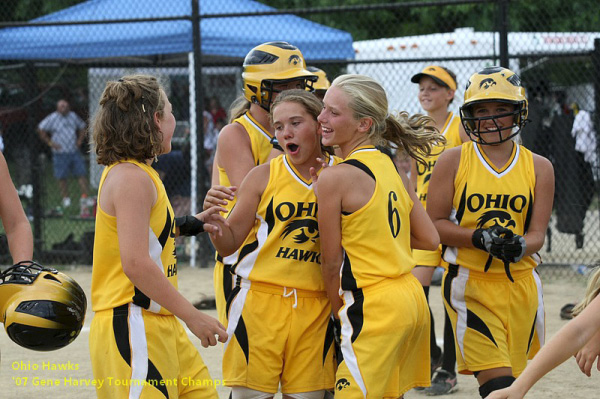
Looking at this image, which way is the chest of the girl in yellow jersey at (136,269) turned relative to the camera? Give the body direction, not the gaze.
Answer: to the viewer's right

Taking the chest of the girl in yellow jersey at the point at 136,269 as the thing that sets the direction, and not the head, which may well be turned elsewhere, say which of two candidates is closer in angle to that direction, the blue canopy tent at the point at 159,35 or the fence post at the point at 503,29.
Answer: the fence post

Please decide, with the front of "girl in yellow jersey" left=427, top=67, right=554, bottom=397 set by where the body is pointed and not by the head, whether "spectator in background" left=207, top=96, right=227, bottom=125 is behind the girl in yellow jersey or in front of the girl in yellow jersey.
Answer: behind

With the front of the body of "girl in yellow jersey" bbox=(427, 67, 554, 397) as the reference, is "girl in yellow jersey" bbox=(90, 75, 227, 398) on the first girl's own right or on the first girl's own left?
on the first girl's own right

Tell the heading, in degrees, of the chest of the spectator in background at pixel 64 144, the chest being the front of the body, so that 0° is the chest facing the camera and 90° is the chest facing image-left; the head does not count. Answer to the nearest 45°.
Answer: approximately 0°

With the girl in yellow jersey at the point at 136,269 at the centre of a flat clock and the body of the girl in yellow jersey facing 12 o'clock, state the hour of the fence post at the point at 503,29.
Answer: The fence post is roughly at 10 o'clock from the girl in yellow jersey.

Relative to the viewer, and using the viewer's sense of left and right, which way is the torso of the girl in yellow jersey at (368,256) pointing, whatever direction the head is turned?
facing away from the viewer and to the left of the viewer

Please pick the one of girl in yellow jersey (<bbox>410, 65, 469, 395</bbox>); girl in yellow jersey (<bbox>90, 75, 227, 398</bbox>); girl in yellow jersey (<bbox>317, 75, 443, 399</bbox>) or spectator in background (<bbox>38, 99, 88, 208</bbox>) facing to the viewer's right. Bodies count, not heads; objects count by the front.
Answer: girl in yellow jersey (<bbox>90, 75, 227, 398</bbox>)

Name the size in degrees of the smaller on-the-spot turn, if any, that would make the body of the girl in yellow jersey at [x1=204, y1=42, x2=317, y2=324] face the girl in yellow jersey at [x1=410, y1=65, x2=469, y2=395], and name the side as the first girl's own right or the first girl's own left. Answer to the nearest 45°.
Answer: approximately 45° to the first girl's own left

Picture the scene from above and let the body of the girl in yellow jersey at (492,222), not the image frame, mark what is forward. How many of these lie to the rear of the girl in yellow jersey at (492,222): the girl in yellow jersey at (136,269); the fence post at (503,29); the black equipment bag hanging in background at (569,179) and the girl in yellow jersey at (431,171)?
3

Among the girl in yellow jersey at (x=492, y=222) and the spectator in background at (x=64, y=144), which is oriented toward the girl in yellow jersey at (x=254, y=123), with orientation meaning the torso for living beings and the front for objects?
the spectator in background
